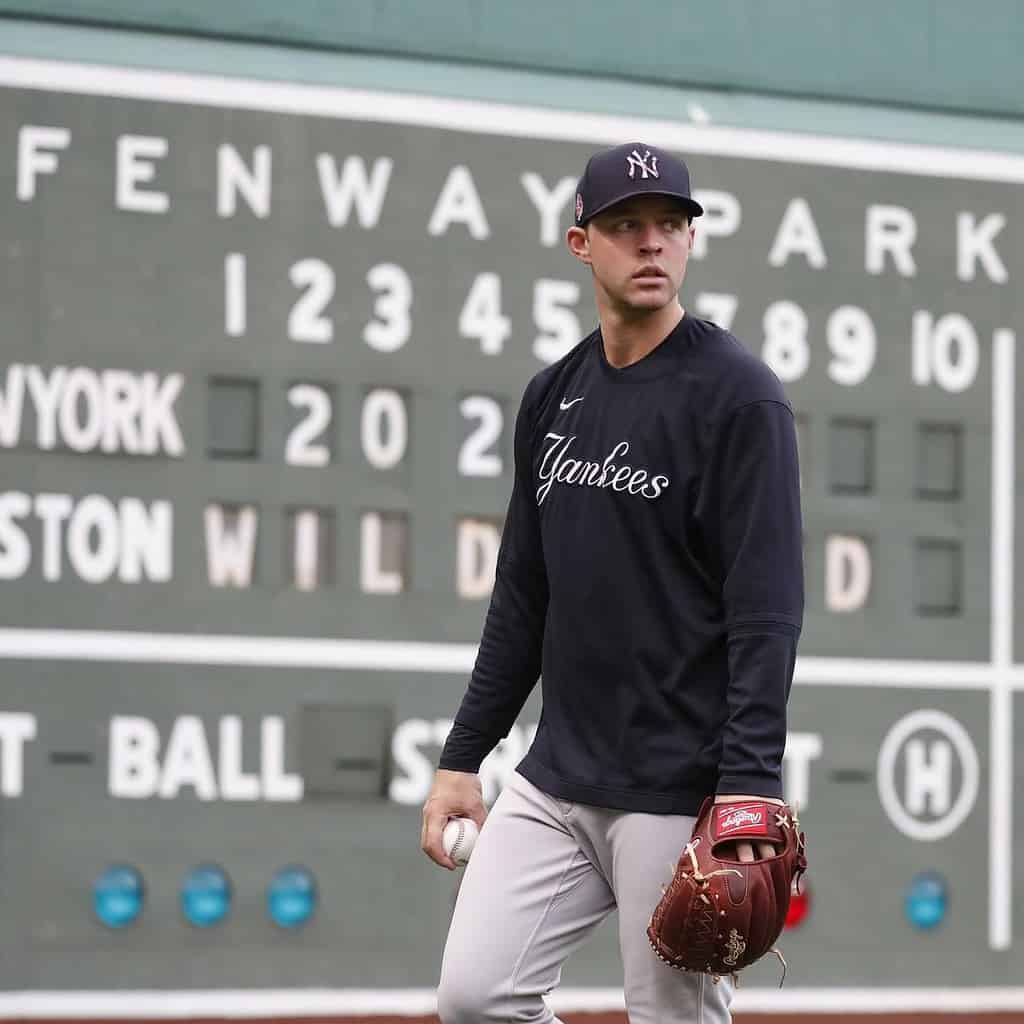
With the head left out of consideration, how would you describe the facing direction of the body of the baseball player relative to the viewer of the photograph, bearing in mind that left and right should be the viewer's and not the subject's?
facing the viewer and to the left of the viewer

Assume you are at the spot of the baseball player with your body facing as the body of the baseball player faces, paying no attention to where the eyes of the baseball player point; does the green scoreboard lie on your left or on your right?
on your right
